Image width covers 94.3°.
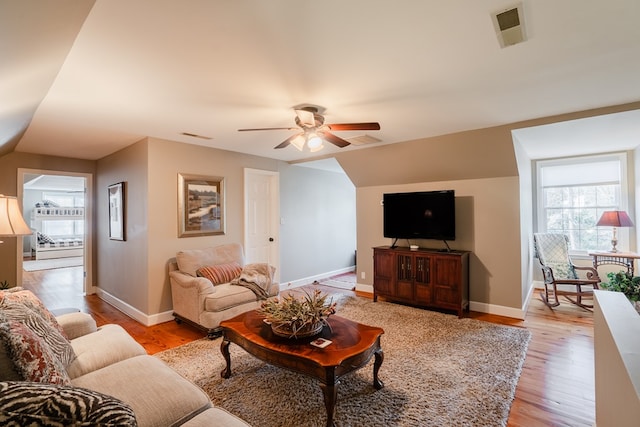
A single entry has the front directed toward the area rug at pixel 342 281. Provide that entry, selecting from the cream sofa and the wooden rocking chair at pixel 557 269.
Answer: the cream sofa

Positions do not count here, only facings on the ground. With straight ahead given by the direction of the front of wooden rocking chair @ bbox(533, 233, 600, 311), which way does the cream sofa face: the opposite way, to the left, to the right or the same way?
the opposite way

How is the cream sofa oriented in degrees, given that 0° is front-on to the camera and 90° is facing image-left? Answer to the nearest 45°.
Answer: approximately 225°

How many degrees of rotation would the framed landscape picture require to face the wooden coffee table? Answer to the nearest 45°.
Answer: approximately 45° to its right

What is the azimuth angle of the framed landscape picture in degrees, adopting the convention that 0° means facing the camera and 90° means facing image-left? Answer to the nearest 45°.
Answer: approximately 315°
